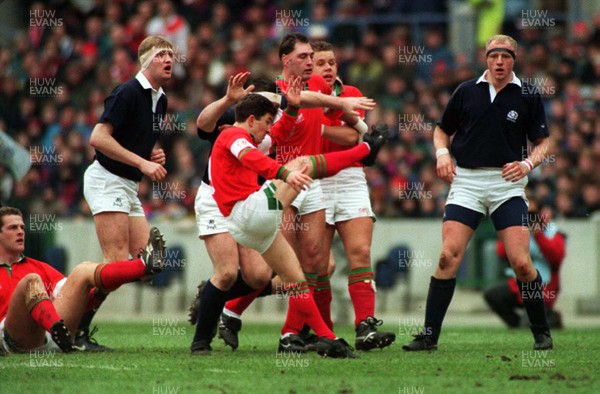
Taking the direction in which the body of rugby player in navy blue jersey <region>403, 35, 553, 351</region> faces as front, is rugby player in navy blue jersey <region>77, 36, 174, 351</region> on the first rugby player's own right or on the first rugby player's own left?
on the first rugby player's own right

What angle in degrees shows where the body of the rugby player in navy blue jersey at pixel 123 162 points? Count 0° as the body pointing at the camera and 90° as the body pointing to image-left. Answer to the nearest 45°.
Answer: approximately 315°

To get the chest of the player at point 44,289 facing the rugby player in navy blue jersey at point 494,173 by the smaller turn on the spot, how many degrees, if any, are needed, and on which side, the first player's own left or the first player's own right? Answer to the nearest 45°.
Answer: approximately 45° to the first player's own left

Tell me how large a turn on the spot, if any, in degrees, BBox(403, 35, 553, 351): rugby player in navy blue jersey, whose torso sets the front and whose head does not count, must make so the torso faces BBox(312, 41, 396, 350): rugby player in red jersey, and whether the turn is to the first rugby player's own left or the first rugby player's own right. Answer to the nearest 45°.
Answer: approximately 90° to the first rugby player's own right

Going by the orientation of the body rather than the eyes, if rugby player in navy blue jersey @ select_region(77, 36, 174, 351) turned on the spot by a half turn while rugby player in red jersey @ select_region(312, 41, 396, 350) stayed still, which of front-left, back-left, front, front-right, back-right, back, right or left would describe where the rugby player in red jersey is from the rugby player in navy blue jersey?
back-right

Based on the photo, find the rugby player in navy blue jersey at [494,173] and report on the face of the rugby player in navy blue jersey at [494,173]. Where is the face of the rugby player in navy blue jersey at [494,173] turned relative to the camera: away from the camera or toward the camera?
toward the camera

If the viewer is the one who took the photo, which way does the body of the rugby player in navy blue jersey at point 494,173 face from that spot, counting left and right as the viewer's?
facing the viewer

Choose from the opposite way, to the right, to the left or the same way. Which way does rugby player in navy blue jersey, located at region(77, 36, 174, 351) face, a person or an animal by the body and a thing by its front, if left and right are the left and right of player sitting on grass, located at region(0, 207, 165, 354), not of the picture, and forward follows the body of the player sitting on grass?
the same way

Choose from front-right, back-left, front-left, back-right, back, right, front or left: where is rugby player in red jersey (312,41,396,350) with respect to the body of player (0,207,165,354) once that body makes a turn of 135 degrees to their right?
back

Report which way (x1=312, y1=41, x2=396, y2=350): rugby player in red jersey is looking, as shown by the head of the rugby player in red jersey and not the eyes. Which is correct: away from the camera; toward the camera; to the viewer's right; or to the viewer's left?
toward the camera
